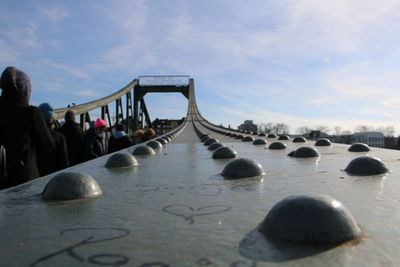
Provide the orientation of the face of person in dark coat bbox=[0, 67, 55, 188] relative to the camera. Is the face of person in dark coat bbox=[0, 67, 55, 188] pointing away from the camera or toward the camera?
away from the camera

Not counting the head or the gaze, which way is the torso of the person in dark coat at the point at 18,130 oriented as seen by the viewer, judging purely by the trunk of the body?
away from the camera

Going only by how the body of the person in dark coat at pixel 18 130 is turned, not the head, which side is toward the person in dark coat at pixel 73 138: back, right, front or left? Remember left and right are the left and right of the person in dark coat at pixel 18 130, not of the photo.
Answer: front

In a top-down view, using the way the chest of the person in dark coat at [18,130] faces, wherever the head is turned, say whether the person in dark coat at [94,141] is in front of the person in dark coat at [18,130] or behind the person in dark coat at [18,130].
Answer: in front

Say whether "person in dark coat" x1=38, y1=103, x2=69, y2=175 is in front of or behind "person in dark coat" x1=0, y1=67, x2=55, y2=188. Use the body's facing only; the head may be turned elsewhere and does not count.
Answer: in front
